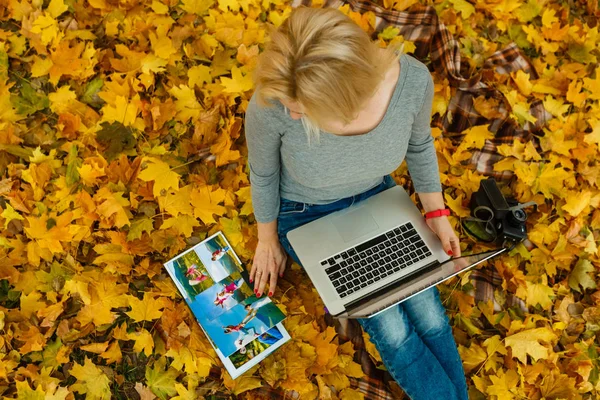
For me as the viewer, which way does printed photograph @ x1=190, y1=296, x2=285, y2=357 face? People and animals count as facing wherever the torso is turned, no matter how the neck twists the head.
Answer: facing the viewer

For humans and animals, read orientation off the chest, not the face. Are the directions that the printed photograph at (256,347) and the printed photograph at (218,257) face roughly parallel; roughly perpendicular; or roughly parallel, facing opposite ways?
roughly parallel

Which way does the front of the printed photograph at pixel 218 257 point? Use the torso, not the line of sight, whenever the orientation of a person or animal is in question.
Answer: toward the camera

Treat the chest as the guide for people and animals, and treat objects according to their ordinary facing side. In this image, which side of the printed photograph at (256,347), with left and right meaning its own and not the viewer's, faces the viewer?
front

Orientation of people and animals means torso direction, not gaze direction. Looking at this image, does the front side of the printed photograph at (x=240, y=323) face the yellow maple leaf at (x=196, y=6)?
no

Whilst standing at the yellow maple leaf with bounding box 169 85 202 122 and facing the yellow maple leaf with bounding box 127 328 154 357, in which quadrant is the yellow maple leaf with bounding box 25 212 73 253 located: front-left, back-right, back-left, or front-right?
front-right
